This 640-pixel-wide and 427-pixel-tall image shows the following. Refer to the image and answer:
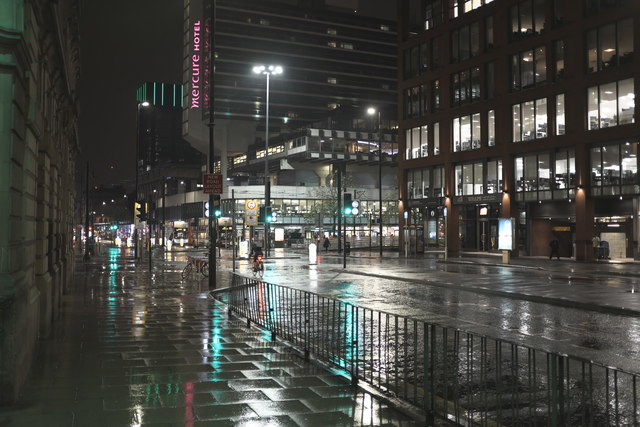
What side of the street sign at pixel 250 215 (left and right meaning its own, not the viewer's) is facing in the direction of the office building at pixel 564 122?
left

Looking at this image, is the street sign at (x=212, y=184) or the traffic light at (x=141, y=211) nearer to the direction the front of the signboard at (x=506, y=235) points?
the street sign

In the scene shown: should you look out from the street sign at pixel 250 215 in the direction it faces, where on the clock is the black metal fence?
The black metal fence is roughly at 12 o'clock from the street sign.

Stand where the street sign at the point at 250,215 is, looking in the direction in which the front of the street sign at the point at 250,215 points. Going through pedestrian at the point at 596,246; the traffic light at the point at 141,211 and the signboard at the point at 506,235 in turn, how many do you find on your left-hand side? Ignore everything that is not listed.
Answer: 2

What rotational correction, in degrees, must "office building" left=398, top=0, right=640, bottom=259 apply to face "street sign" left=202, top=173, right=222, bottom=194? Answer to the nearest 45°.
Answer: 0° — it already faces it

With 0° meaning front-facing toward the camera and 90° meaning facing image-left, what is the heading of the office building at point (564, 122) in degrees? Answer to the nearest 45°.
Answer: approximately 45°

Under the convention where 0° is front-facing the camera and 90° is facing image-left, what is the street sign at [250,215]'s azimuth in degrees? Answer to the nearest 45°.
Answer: approximately 0°

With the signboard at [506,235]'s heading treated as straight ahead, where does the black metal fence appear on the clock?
The black metal fence is roughly at 12 o'clock from the signboard.

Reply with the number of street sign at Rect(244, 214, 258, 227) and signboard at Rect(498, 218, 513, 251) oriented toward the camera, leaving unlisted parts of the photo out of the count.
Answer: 2
